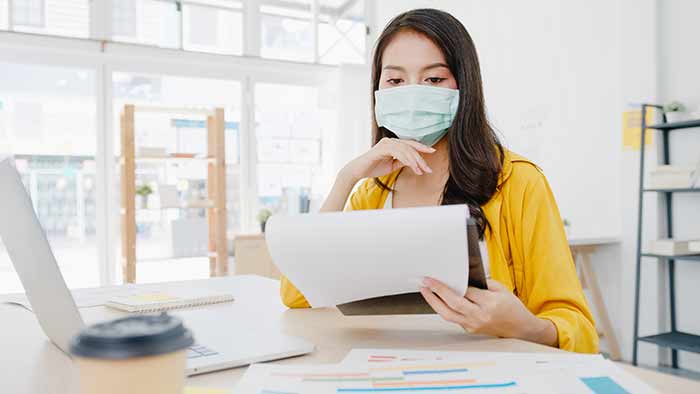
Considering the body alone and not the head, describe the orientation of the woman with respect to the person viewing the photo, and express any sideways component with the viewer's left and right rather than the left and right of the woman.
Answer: facing the viewer and to the left of the viewer

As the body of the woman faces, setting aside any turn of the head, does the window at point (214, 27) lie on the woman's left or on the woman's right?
on the woman's right

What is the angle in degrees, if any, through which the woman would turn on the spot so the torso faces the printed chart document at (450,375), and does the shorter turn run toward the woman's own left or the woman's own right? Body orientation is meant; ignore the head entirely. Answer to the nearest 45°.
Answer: approximately 45° to the woman's own left

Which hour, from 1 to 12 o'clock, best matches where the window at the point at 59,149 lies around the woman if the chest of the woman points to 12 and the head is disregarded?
The window is roughly at 3 o'clock from the woman.

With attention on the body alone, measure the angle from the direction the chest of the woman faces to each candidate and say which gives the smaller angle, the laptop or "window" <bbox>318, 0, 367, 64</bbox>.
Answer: the laptop

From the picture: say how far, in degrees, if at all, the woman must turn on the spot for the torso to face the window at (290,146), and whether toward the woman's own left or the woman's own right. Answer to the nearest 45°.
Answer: approximately 135° to the woman's own right

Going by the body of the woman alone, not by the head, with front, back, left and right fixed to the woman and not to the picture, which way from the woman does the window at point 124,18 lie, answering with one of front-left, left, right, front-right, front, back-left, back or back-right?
right

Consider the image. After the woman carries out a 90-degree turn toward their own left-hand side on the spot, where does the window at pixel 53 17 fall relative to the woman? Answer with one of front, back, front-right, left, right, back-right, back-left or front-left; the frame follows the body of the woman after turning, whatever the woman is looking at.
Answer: back

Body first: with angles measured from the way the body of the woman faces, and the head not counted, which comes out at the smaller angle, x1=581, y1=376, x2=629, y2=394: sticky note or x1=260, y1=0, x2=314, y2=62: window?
the sticky note
